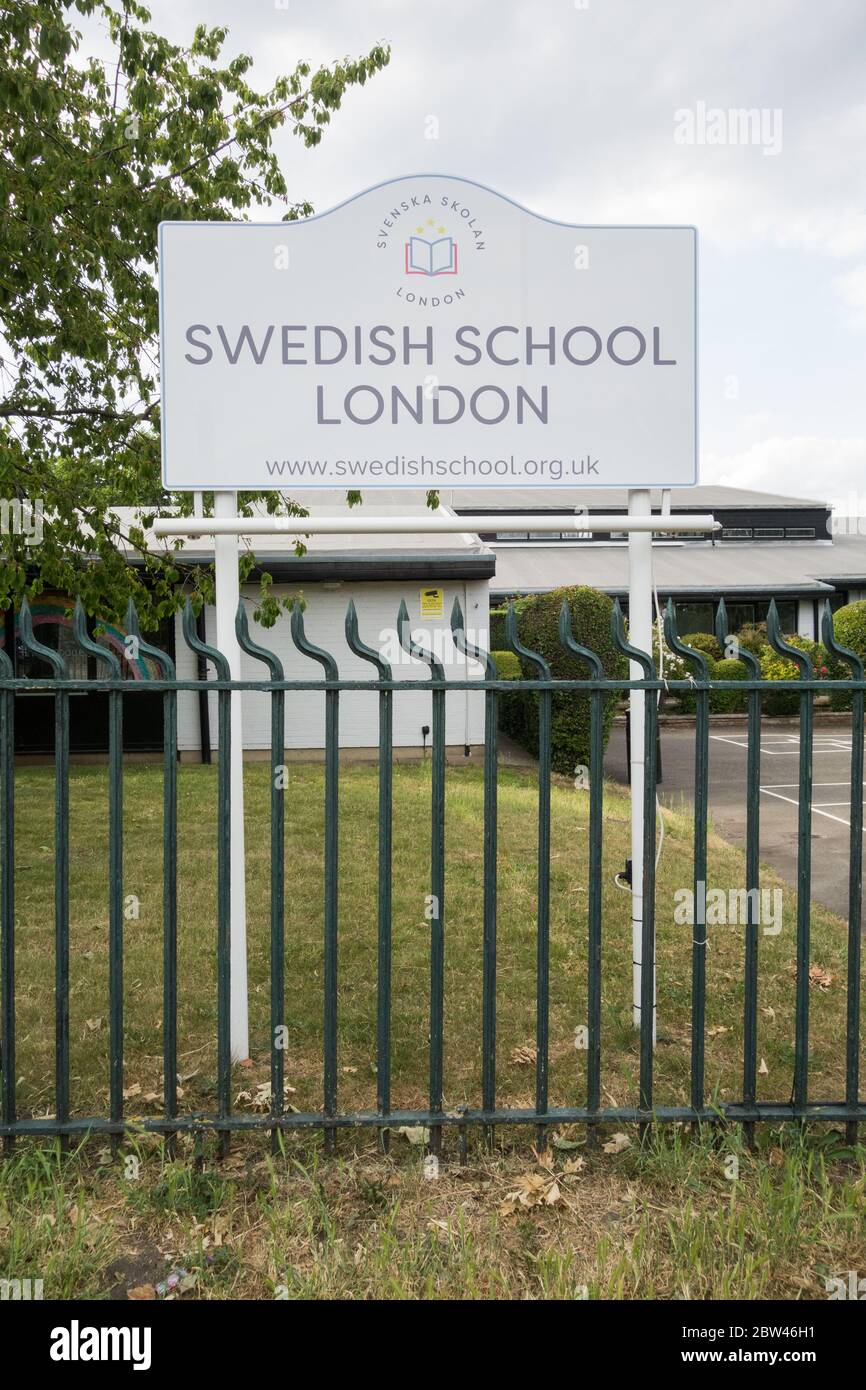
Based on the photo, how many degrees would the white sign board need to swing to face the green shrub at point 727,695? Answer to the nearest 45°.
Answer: approximately 180°

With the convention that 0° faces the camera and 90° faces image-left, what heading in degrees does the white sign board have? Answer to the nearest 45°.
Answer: approximately 0°

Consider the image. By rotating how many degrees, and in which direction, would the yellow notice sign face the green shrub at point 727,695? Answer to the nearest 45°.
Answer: approximately 135° to its left

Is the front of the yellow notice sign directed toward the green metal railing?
yes

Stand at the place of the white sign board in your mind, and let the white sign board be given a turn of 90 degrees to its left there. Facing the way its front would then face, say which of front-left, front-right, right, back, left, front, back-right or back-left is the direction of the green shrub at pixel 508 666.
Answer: left

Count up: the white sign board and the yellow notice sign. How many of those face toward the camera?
2

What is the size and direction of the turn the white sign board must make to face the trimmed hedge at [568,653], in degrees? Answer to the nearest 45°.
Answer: approximately 180°

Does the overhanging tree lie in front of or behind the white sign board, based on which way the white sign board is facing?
behind

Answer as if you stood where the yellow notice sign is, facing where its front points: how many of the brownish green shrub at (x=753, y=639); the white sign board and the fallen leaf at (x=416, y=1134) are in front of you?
2
